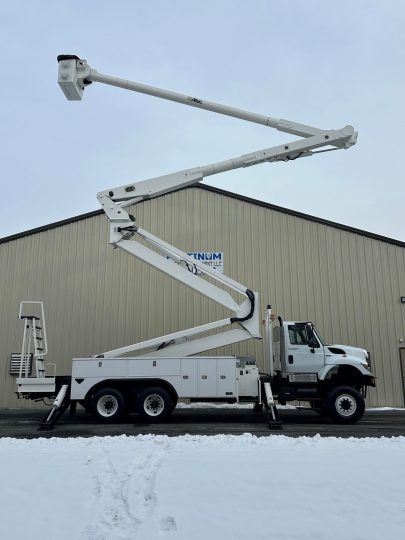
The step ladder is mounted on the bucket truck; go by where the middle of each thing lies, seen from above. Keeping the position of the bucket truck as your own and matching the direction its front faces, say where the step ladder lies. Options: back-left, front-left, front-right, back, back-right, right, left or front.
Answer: back

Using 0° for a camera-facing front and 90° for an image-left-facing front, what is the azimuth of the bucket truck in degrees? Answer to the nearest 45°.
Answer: approximately 270°
